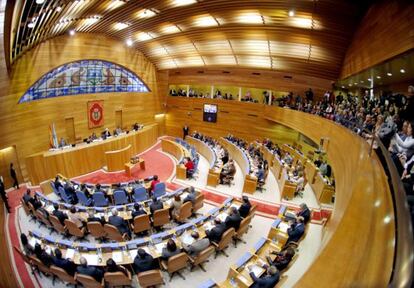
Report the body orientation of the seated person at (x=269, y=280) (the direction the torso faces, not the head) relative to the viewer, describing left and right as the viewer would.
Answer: facing to the left of the viewer

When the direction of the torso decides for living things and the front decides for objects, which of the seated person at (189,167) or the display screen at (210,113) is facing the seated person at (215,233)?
the display screen

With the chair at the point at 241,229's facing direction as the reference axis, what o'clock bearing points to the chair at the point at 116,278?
the chair at the point at 116,278 is roughly at 9 o'clock from the chair at the point at 241,229.

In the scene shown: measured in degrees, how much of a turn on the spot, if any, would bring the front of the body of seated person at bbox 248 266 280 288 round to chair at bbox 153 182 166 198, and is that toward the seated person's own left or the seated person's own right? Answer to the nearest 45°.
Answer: approximately 45° to the seated person's own right

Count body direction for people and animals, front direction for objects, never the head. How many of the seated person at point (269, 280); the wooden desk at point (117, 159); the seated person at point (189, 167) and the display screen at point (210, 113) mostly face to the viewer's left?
2

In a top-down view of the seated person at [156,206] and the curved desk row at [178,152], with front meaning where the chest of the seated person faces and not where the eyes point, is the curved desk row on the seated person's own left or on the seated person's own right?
on the seated person's own right

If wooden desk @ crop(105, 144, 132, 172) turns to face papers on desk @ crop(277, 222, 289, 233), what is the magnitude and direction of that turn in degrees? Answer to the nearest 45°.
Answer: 0° — it already faces it

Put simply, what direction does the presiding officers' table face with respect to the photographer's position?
facing the viewer and to the right of the viewer

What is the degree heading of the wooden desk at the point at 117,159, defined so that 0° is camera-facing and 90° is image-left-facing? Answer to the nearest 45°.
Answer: approximately 315°

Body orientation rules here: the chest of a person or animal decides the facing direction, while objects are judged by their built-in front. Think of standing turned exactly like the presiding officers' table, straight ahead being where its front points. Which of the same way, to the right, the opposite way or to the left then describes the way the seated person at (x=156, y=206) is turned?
the opposite way

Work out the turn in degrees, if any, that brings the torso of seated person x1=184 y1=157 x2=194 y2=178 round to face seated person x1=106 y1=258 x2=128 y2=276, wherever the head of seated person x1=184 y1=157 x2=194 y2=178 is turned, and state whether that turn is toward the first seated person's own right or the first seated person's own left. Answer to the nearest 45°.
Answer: approximately 90° to the first seated person's own left

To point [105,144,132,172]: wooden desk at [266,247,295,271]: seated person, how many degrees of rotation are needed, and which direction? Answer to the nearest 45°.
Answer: approximately 45° to its right

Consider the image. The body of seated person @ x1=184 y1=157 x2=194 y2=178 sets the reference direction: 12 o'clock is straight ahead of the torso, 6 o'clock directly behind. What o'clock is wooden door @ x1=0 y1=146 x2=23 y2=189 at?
The wooden door is roughly at 12 o'clock from the seated person.

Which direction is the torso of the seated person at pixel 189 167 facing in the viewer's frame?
to the viewer's left

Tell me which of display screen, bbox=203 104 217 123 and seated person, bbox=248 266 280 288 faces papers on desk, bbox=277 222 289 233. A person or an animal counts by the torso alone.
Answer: the display screen

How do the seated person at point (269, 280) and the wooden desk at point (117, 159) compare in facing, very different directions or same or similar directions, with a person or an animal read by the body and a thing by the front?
very different directions

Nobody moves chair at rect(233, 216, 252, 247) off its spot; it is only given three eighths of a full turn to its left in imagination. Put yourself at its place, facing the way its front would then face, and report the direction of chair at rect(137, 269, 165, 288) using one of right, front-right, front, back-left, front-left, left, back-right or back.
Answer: front-right

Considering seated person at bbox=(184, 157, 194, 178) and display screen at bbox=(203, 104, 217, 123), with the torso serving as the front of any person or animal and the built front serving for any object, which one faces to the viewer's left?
the seated person

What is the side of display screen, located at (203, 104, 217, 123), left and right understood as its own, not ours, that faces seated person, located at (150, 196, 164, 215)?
front
